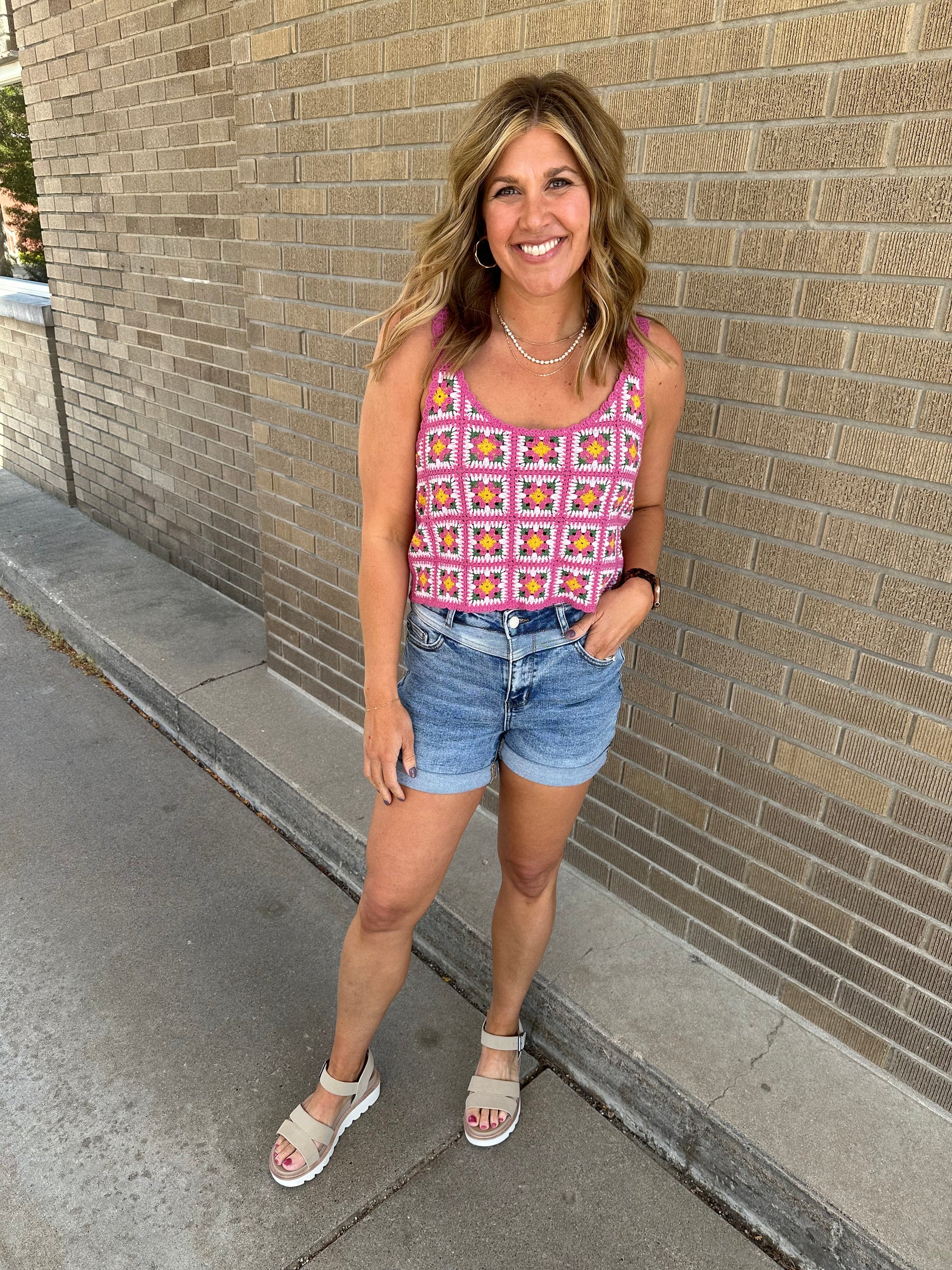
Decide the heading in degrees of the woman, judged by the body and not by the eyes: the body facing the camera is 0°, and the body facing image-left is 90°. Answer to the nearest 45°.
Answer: approximately 0°
